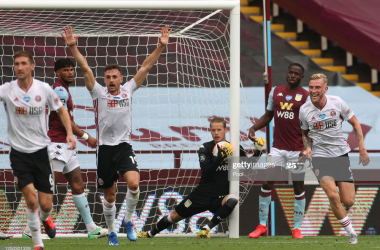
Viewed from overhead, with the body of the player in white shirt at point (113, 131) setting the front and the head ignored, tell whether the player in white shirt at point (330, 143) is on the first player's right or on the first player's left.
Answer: on the first player's left

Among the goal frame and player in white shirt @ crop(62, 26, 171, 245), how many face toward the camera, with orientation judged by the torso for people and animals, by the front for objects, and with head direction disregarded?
2

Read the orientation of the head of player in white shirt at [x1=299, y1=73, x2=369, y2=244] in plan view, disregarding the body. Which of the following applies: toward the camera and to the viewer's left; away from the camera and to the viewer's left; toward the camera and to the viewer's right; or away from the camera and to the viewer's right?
toward the camera and to the viewer's left

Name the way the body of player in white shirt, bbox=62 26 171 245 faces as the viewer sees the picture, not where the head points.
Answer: toward the camera

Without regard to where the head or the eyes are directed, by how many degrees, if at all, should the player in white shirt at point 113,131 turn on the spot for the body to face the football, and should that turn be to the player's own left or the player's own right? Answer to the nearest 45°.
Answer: approximately 90° to the player's own left
